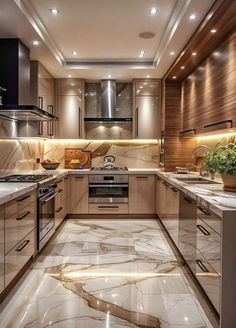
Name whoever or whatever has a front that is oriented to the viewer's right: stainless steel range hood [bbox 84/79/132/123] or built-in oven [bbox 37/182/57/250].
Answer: the built-in oven

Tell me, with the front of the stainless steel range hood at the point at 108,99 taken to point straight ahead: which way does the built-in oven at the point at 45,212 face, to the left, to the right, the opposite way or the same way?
to the left

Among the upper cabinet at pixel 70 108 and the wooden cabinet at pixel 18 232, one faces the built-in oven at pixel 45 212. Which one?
the upper cabinet

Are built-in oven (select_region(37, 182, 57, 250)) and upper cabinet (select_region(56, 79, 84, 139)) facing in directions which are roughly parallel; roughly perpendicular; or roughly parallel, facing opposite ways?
roughly perpendicular

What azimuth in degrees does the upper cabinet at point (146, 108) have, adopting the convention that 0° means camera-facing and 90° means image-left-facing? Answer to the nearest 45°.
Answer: approximately 0°

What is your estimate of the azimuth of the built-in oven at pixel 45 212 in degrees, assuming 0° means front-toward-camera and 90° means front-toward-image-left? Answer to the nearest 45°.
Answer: approximately 270°

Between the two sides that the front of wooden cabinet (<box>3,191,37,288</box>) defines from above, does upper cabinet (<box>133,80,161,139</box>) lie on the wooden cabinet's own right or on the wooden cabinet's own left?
on the wooden cabinet's own left

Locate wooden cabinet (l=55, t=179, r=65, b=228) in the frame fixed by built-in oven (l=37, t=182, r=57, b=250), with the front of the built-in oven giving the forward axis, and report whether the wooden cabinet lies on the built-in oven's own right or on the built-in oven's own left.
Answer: on the built-in oven's own left

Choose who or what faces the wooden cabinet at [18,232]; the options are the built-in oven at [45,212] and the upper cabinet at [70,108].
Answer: the upper cabinet

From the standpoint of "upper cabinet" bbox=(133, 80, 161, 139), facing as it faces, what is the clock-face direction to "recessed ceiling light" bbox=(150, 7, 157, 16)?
The recessed ceiling light is roughly at 12 o'clock from the upper cabinet.
